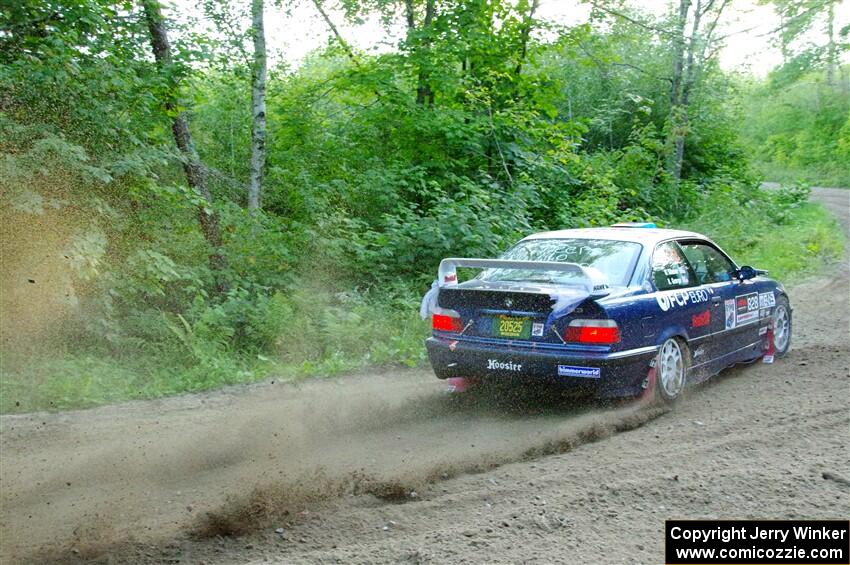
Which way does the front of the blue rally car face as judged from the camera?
facing away from the viewer and to the right of the viewer
